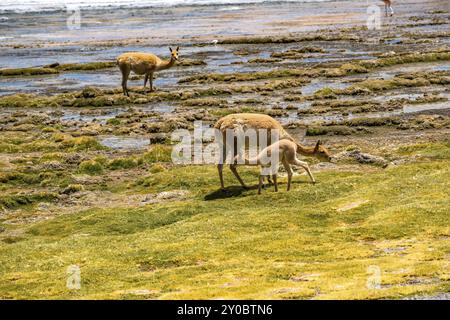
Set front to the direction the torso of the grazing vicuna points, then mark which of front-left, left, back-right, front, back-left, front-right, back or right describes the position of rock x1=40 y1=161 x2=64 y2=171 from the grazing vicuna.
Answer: back-left

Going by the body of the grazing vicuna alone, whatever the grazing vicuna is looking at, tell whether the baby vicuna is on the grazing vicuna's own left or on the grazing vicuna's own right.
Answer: on the grazing vicuna's own right

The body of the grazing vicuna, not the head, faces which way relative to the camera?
to the viewer's right

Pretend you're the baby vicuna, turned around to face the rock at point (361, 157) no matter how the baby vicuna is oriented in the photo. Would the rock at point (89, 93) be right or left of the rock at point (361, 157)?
left
